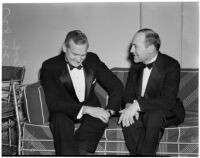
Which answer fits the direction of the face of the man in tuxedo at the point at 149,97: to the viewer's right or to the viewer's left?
to the viewer's left

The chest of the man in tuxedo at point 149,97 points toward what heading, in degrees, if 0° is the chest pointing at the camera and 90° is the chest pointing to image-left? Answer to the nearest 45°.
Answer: approximately 45°

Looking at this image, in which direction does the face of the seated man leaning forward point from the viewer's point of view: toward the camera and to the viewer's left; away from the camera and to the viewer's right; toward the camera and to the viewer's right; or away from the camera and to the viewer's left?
toward the camera and to the viewer's right
